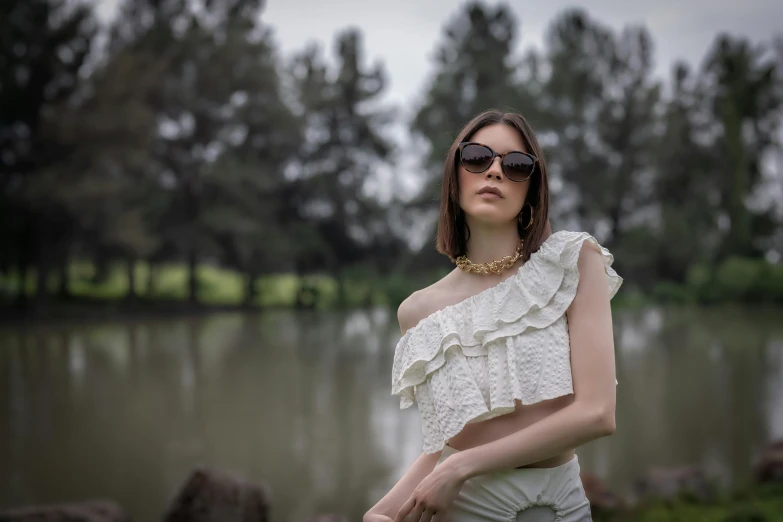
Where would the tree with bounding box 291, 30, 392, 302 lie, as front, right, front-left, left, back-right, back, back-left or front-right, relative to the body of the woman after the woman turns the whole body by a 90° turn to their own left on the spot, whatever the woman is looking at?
left

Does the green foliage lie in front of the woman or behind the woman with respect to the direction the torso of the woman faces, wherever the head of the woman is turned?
behind

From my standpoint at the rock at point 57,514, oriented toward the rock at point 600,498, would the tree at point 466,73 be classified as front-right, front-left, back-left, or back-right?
front-left

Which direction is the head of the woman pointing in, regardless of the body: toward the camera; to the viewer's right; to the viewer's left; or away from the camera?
toward the camera

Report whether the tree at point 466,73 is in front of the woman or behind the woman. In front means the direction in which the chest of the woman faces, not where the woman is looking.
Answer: behind

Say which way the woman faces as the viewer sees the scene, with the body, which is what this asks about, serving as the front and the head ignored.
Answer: toward the camera

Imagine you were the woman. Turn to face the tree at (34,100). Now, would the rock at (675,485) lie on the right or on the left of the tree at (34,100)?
right

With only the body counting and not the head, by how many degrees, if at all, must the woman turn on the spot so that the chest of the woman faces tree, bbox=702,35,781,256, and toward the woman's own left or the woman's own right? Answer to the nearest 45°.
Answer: approximately 180°

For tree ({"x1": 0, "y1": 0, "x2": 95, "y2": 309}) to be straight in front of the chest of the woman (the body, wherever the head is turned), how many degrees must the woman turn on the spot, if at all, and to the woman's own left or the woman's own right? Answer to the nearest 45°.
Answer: approximately 135° to the woman's own right
